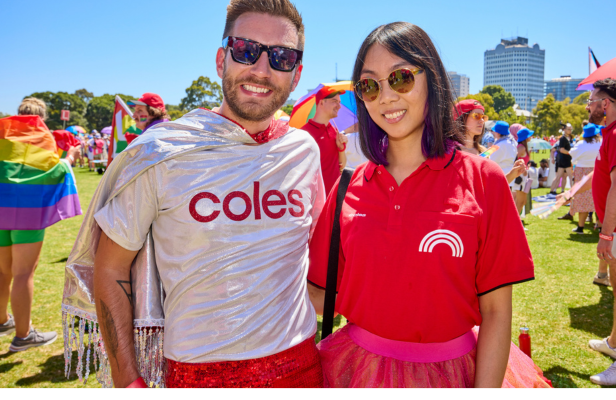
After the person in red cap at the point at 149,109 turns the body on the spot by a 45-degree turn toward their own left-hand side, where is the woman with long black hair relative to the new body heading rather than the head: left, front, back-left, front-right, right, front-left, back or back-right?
front-left

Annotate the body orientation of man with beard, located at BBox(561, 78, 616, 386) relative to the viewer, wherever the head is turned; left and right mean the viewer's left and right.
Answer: facing to the left of the viewer
